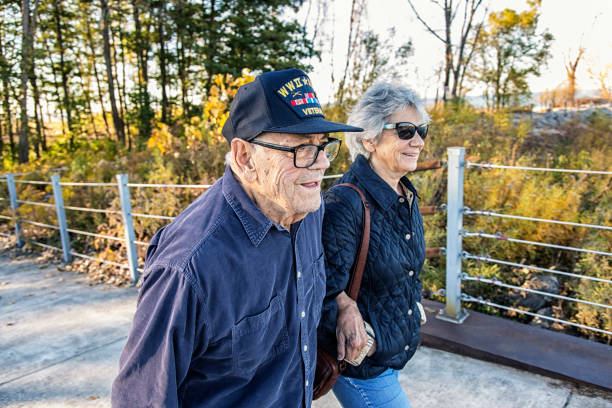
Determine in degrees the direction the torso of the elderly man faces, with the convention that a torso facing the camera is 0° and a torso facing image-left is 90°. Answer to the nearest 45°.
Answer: approximately 315°

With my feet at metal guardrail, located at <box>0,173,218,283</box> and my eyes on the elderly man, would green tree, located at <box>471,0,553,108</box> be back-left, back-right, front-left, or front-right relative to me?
back-left

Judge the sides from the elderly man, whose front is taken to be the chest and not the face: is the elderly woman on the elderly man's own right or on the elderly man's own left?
on the elderly man's own left

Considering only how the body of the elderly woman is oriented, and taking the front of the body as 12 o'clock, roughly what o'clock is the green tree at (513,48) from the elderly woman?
The green tree is roughly at 8 o'clock from the elderly woman.

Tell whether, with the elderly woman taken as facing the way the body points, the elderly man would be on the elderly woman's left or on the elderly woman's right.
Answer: on the elderly woman's right

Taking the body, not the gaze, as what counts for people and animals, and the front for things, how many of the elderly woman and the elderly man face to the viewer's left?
0
